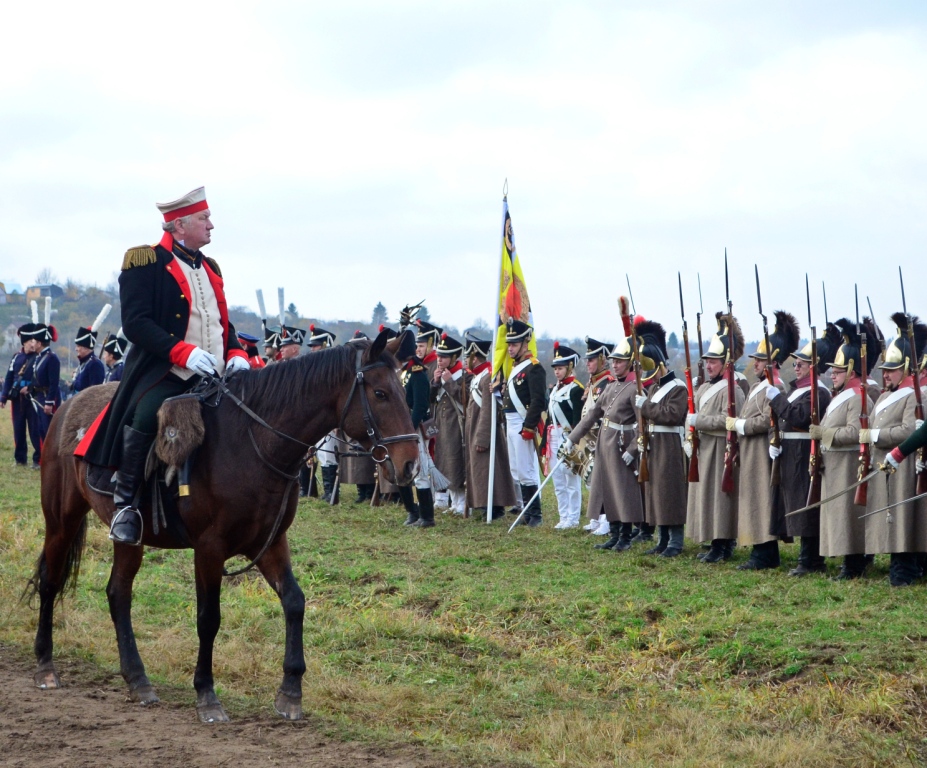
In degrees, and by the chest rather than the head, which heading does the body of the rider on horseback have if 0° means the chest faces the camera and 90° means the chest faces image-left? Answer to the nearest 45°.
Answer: approximately 315°

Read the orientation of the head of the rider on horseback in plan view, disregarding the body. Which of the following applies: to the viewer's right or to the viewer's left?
to the viewer's right

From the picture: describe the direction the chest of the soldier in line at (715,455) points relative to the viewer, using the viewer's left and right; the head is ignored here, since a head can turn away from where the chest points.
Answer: facing the viewer and to the left of the viewer

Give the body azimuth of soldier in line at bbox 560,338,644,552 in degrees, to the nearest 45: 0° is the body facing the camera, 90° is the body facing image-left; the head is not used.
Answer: approximately 45°

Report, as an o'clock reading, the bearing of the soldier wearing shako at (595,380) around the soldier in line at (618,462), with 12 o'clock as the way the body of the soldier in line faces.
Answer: The soldier wearing shako is roughly at 4 o'clock from the soldier in line.

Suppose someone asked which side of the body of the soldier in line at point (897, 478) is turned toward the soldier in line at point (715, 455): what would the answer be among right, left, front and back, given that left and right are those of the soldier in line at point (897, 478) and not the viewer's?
right

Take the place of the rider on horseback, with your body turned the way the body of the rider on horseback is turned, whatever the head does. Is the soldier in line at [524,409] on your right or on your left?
on your left

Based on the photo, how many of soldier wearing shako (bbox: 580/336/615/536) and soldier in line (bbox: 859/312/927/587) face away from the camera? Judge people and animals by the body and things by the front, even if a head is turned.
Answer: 0

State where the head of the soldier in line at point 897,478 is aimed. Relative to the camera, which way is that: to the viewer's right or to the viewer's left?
to the viewer's left

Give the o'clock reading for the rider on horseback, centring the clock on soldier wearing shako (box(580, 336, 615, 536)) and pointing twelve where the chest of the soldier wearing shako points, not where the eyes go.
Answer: The rider on horseback is roughly at 11 o'clock from the soldier wearing shako.

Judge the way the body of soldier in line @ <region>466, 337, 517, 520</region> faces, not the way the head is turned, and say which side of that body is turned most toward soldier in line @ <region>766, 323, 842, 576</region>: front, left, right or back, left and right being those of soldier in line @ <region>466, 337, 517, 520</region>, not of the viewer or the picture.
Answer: left

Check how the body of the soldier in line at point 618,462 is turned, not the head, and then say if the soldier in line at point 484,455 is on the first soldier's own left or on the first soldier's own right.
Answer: on the first soldier's own right
